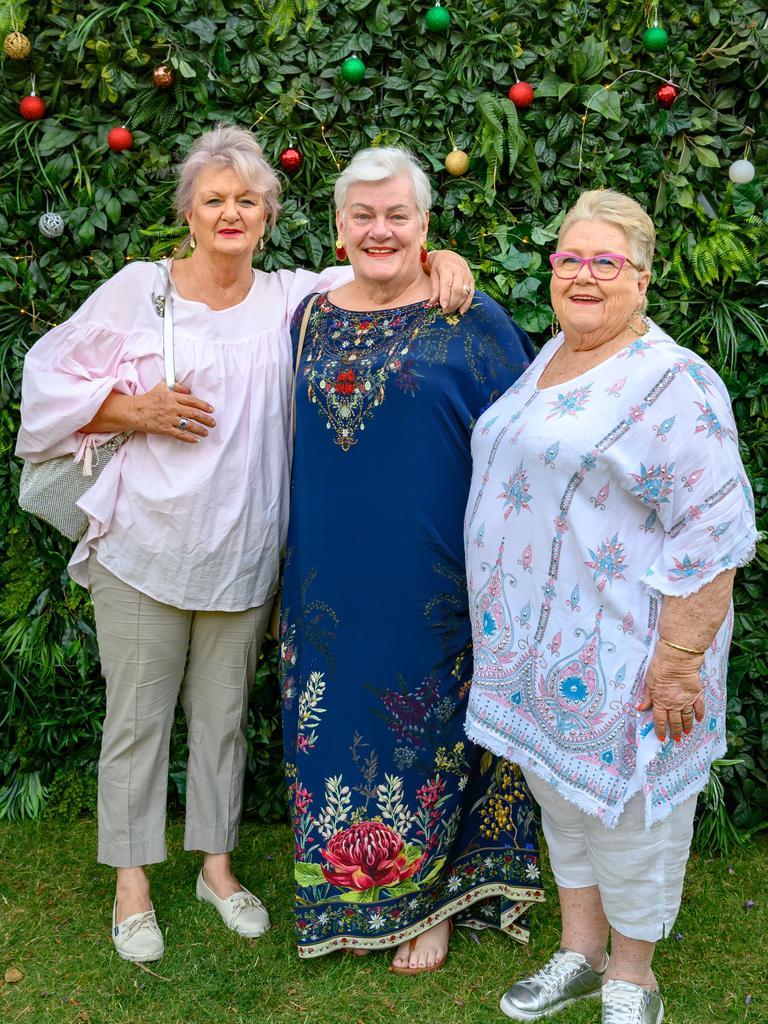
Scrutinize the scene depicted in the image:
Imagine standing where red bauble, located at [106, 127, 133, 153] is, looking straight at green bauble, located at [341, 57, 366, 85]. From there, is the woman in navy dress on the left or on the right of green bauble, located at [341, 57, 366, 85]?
right

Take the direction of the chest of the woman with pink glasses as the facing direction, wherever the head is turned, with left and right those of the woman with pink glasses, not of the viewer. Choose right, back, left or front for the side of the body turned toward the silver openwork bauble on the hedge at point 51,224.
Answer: right

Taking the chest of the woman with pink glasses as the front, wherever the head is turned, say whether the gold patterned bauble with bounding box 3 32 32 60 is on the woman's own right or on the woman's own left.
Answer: on the woman's own right

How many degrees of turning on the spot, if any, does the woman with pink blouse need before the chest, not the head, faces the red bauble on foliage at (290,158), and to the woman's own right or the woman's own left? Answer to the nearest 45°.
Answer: approximately 180°

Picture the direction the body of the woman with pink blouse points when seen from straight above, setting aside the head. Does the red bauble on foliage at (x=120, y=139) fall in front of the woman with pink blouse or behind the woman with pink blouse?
behind

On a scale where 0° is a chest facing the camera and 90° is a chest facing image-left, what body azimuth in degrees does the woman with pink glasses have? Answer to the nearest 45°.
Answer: approximately 45°

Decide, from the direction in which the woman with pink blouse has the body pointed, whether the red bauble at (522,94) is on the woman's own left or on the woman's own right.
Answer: on the woman's own left

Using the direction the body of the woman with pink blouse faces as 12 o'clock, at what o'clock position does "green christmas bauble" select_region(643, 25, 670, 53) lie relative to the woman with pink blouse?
The green christmas bauble is roughly at 8 o'clock from the woman with pink blouse.

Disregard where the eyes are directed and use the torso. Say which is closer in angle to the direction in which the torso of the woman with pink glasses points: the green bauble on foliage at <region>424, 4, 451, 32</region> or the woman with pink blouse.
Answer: the woman with pink blouse

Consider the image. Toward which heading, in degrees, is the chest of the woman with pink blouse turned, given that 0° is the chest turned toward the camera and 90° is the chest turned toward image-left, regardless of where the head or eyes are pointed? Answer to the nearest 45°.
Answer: approximately 0°

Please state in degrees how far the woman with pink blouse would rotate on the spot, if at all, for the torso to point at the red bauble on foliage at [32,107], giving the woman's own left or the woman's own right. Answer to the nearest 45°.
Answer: approximately 135° to the woman's own right
